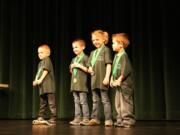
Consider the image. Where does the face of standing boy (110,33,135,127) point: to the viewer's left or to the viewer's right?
to the viewer's left

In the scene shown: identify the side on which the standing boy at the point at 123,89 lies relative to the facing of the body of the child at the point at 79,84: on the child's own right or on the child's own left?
on the child's own left

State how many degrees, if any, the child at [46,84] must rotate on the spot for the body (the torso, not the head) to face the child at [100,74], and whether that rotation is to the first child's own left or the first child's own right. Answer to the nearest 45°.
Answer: approximately 135° to the first child's own left

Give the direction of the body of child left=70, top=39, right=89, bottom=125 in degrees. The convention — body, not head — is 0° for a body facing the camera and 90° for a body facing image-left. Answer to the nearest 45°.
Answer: approximately 45°

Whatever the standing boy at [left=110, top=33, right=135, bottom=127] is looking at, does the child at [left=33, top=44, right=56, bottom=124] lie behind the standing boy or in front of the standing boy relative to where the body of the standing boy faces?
in front

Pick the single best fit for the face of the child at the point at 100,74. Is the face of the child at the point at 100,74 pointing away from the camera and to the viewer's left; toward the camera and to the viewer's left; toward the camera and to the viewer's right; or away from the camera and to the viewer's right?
toward the camera and to the viewer's left

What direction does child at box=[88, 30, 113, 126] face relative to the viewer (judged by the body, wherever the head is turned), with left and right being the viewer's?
facing the viewer and to the left of the viewer

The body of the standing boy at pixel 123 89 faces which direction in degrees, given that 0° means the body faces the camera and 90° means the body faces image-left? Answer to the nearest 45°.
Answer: approximately 90°

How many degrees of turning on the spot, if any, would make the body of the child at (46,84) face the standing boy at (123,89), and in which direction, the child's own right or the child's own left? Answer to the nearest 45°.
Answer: approximately 135° to the child's own left
